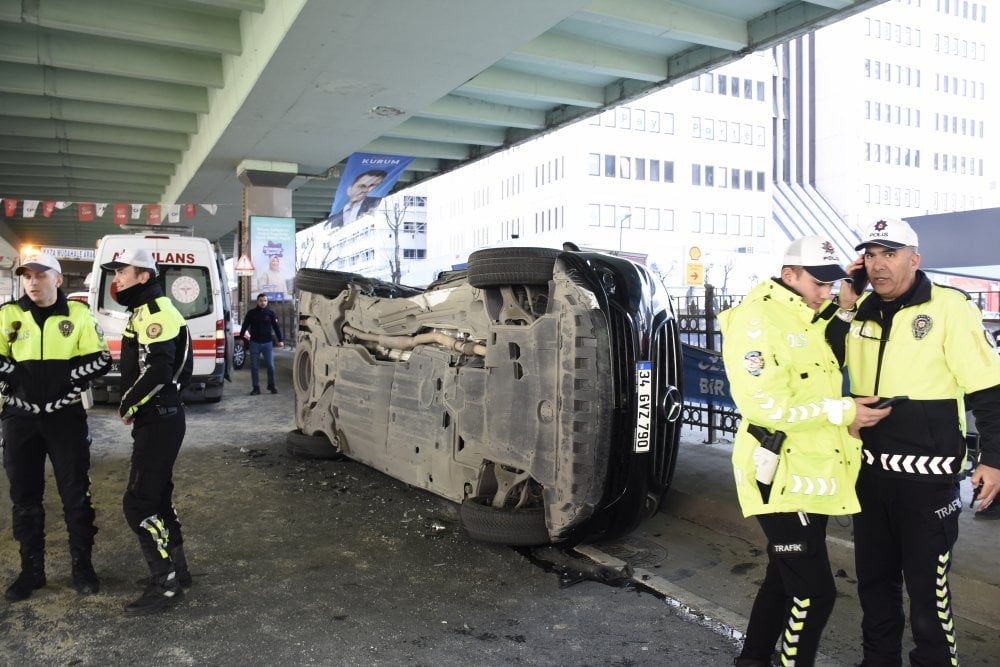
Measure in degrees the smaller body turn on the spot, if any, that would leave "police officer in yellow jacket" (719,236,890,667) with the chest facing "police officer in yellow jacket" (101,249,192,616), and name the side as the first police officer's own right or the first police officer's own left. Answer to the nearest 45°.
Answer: approximately 135° to the first police officer's own right

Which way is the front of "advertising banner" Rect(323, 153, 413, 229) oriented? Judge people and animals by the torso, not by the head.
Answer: toward the camera

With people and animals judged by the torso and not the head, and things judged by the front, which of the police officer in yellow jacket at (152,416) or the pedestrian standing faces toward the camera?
the pedestrian standing

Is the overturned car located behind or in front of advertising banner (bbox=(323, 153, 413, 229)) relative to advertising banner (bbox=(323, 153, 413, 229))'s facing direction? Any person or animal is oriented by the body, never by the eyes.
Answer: in front

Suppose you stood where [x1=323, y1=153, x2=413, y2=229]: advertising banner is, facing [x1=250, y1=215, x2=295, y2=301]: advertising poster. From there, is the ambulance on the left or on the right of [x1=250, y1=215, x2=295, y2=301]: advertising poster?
left

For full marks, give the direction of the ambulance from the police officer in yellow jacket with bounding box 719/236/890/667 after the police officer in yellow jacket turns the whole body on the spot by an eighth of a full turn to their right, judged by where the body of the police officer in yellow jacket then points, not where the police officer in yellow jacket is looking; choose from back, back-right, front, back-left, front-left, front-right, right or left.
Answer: back-right

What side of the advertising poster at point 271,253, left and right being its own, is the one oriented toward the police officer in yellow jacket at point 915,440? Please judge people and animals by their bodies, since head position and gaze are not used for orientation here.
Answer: front

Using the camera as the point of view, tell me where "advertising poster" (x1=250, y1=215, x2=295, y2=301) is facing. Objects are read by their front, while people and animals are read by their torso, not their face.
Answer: facing the viewer

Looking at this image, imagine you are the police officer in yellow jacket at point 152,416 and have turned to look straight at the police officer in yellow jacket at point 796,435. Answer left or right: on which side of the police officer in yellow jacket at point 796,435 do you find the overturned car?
left

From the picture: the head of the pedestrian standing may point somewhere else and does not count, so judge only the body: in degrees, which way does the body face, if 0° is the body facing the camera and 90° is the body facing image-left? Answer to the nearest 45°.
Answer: approximately 0°

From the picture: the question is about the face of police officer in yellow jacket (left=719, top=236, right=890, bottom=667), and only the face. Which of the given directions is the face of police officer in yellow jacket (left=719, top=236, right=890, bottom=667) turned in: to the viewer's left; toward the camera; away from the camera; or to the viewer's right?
to the viewer's right
